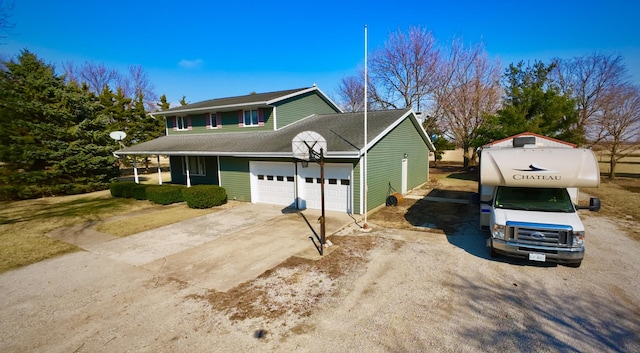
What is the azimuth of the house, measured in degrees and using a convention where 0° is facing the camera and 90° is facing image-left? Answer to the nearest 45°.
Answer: approximately 45°

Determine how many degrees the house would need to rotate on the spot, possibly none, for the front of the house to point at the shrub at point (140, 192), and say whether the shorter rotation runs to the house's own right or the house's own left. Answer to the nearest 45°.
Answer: approximately 45° to the house's own right

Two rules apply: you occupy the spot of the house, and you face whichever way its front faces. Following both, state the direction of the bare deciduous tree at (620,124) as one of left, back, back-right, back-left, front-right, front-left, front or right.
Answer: back-left

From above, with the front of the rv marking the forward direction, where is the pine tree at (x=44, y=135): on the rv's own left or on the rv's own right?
on the rv's own right

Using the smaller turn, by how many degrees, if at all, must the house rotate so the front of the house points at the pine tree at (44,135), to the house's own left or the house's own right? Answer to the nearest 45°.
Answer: approximately 45° to the house's own right

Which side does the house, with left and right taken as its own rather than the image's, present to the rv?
left

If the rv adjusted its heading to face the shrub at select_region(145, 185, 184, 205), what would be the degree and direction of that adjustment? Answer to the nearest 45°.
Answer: approximately 90° to its right

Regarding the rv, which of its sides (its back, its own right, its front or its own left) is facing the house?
right

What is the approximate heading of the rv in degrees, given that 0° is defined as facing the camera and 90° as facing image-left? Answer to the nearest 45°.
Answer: approximately 0°

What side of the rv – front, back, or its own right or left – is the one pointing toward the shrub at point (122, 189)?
right
